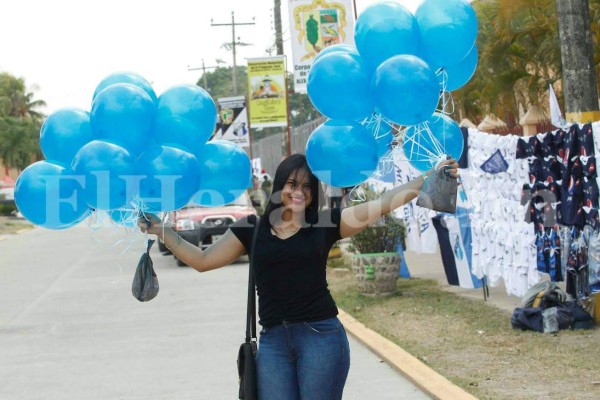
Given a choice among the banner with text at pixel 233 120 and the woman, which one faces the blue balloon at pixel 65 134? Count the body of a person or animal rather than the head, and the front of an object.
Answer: the banner with text

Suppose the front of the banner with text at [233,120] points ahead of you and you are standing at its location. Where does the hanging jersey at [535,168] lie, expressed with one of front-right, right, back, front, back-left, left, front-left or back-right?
front

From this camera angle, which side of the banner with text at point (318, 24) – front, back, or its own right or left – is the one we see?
front

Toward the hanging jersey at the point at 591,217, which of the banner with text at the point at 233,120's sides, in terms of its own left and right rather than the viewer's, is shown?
front

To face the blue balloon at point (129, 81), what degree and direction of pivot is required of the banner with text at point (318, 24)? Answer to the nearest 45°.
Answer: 0° — it already faces it

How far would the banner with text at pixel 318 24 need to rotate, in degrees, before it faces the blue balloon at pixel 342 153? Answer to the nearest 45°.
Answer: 0° — it already faces it

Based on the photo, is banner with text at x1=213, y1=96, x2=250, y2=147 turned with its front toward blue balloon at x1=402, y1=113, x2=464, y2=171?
yes

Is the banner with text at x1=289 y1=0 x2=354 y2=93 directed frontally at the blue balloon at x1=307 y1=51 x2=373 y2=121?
yes

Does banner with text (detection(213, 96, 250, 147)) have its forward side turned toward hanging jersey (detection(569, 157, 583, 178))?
yes

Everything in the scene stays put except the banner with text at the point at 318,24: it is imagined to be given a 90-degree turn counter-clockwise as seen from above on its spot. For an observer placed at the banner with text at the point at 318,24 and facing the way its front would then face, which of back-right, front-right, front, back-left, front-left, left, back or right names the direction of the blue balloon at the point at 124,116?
right

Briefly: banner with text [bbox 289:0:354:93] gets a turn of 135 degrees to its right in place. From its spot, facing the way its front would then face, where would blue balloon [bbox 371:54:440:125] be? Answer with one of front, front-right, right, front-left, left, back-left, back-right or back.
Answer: back-left
